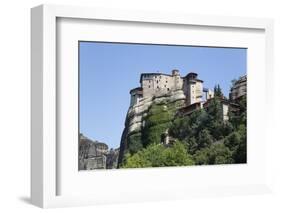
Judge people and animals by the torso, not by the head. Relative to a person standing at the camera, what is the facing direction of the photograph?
facing the viewer and to the right of the viewer
